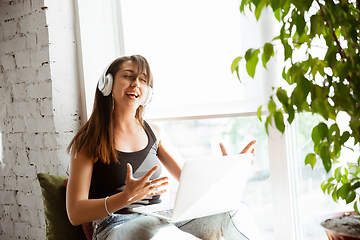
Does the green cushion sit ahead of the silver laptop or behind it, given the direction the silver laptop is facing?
ahead

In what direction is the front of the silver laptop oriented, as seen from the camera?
facing away from the viewer and to the left of the viewer
